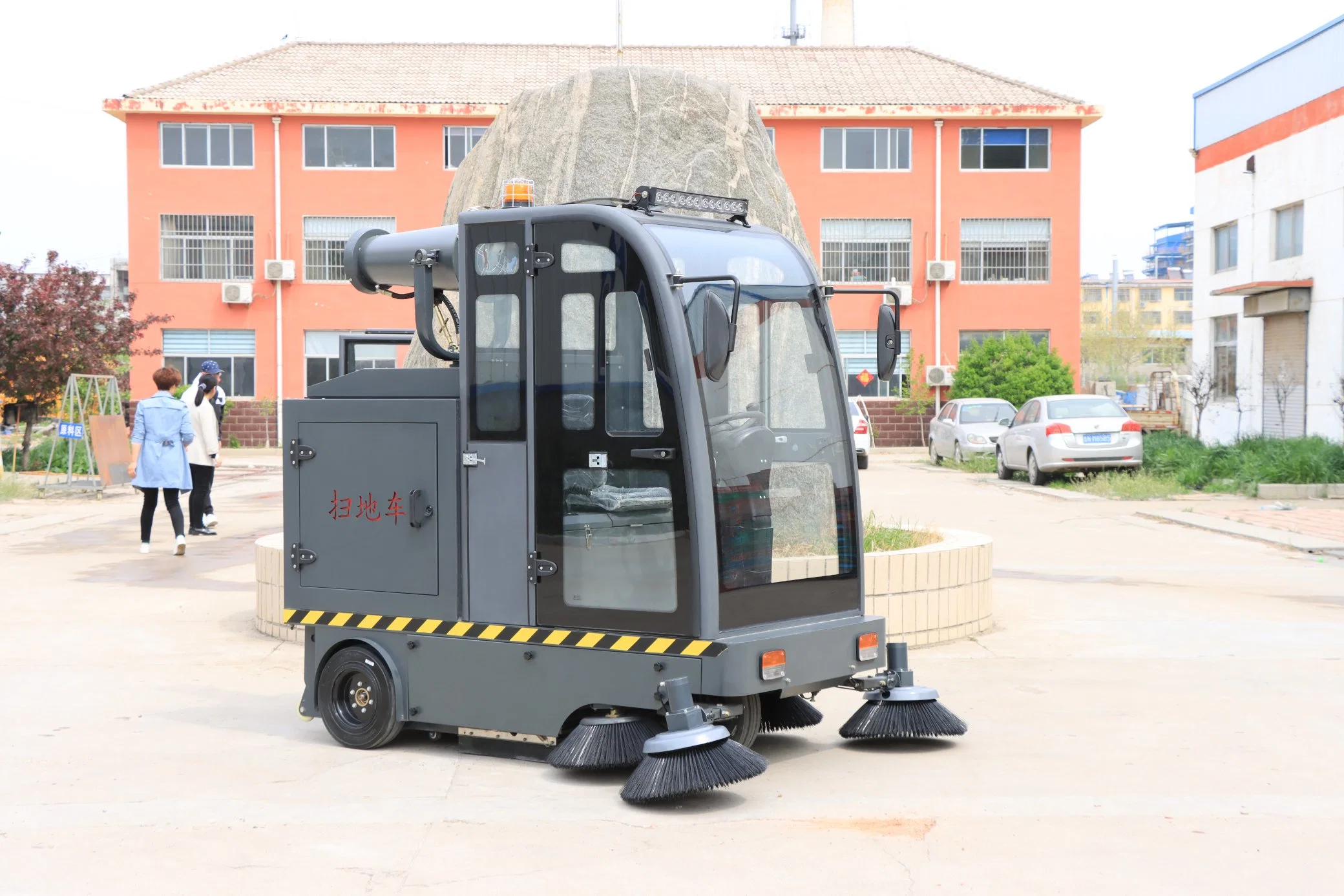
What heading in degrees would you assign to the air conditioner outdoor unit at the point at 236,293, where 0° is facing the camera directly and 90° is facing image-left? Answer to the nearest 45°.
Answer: approximately 0°

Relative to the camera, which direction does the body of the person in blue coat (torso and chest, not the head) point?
away from the camera

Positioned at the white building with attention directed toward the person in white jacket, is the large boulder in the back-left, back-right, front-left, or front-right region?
front-left

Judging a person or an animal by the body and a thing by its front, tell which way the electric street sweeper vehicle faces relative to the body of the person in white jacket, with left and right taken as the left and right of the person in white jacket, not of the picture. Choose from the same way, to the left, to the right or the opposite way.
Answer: to the right

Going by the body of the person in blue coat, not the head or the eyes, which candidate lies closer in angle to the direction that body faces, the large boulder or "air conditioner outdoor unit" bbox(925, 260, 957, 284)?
the air conditioner outdoor unit

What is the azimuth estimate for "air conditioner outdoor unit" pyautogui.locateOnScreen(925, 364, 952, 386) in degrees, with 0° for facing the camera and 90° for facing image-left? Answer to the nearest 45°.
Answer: approximately 0°

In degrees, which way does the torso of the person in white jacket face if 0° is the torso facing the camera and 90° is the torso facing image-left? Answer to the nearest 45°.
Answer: approximately 225°

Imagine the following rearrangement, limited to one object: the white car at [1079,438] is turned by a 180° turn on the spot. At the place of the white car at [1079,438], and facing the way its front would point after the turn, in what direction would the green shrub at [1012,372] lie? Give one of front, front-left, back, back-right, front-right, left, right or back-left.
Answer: back-left

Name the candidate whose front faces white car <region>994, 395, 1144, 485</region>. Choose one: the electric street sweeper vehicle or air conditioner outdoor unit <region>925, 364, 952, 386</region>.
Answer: the air conditioner outdoor unit

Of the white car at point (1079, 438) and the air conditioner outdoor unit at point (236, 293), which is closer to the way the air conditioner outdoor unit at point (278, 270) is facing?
the white car

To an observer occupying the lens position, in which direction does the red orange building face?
facing the viewer

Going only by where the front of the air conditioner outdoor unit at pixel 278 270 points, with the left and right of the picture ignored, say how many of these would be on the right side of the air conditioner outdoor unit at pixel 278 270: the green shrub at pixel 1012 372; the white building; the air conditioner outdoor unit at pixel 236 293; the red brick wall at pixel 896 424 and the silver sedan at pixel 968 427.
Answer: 1

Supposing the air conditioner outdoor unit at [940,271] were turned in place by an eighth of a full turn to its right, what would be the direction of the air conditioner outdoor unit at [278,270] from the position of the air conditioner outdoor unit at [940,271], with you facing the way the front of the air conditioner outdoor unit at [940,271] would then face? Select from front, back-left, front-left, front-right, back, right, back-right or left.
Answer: front-right

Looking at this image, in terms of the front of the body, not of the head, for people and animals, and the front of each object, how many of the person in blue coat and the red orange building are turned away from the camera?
1

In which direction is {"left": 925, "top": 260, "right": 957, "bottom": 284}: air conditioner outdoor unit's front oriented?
toward the camera

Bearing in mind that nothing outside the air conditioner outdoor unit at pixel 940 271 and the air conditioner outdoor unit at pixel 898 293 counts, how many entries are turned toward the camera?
2

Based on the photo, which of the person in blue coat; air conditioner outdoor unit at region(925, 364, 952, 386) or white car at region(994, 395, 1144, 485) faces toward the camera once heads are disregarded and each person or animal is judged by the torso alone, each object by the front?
the air conditioner outdoor unit
